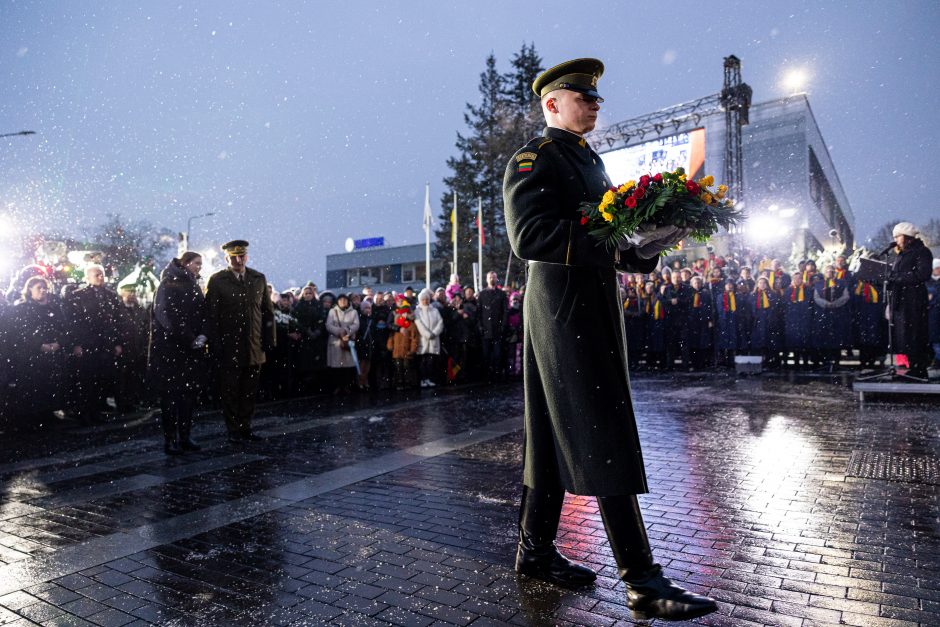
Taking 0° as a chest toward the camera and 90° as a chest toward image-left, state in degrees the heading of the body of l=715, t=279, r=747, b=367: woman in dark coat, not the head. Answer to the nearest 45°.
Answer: approximately 0°

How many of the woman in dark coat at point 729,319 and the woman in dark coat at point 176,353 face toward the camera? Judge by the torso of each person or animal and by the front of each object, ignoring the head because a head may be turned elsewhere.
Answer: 1

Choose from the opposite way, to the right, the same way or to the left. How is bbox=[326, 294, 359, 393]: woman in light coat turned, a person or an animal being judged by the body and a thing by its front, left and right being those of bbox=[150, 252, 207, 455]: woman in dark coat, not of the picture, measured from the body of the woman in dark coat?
to the right

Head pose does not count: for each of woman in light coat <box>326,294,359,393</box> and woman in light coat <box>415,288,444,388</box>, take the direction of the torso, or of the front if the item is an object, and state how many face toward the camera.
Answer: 2

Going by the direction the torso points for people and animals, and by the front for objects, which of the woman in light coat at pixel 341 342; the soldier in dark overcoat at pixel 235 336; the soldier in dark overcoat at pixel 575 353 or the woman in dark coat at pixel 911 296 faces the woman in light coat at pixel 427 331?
the woman in dark coat

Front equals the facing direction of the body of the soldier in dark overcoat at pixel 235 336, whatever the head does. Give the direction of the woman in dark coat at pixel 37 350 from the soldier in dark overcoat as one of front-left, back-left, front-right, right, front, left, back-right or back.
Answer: back-right

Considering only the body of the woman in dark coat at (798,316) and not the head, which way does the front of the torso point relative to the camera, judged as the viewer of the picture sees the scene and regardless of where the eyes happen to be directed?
toward the camera

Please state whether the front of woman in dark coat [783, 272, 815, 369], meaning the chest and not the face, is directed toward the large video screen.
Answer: no

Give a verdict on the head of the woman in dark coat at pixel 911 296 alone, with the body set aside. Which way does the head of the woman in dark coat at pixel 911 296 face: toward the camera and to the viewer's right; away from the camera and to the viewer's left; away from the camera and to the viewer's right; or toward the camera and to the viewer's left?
toward the camera and to the viewer's left

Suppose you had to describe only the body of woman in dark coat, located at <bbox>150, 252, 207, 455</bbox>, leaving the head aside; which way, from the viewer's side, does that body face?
to the viewer's right

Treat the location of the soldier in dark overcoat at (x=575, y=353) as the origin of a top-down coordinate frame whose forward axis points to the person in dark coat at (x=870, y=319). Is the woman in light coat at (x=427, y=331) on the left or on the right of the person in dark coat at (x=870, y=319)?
left

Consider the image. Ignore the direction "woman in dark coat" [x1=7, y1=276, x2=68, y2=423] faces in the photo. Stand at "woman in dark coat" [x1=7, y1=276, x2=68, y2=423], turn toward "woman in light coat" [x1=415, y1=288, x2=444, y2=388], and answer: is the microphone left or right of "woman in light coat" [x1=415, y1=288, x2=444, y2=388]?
right

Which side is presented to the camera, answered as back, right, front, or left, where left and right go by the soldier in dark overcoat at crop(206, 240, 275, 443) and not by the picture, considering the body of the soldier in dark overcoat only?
front

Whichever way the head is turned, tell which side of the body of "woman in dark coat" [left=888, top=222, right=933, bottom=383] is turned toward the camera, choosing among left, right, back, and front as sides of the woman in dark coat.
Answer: left

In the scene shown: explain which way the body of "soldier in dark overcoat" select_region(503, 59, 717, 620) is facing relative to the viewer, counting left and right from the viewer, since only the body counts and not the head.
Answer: facing to the right of the viewer

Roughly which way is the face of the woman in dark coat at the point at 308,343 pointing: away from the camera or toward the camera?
toward the camera
